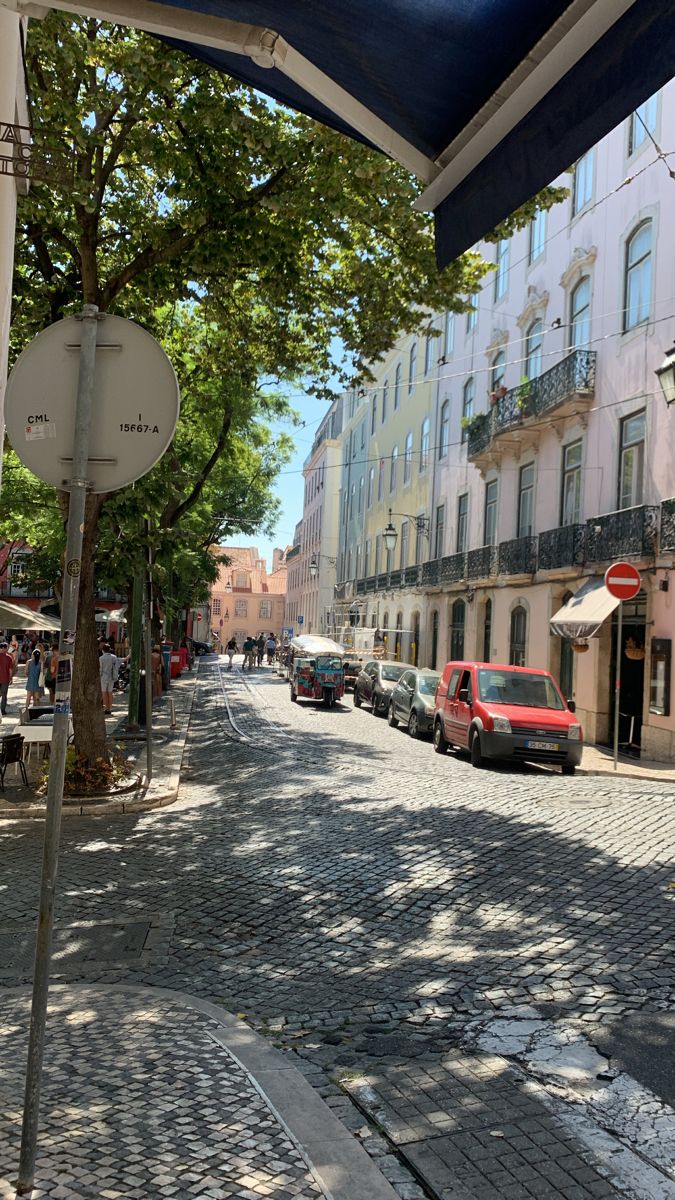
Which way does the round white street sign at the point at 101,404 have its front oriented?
away from the camera

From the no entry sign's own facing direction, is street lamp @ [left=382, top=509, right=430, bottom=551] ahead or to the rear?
to the rear

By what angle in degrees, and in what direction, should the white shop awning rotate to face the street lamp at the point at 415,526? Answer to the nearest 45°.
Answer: approximately 90° to its right

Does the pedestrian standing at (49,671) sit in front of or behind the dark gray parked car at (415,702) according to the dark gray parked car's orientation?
behind

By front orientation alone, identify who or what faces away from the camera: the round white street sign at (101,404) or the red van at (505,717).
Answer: the round white street sign

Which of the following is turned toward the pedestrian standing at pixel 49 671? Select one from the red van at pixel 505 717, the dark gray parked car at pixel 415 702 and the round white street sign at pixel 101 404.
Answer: the round white street sign

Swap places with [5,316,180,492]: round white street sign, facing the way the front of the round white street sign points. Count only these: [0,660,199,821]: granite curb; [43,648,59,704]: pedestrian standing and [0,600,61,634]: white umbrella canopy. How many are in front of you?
3

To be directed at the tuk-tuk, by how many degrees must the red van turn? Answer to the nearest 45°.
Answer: approximately 180°

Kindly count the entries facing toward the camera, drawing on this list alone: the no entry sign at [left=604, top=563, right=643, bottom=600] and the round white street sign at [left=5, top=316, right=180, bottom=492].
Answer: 1

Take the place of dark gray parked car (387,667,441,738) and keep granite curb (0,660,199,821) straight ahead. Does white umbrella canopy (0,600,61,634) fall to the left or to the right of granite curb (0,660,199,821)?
right
